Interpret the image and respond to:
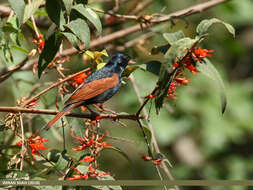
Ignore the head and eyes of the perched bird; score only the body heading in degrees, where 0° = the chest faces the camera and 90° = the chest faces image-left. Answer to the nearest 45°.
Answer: approximately 270°
